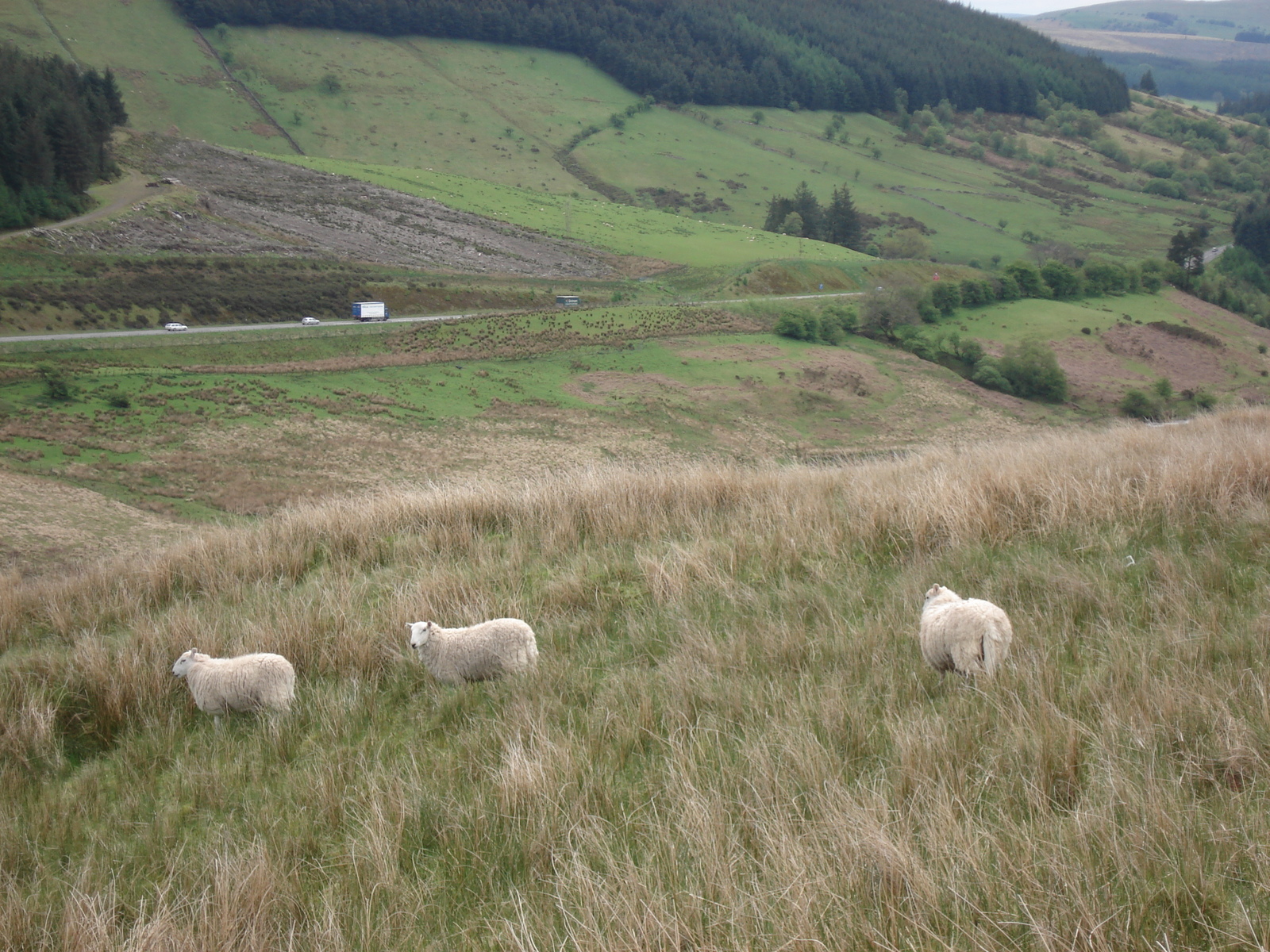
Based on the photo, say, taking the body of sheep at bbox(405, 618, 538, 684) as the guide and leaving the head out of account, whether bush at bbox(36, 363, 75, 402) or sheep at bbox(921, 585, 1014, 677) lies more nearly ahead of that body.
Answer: the bush

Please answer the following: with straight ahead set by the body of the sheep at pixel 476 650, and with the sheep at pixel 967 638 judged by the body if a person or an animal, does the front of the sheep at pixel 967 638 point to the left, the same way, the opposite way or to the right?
to the right

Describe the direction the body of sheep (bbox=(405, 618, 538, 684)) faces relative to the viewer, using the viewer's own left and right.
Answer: facing to the left of the viewer

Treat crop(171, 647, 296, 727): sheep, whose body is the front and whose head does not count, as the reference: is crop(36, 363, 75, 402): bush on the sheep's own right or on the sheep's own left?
on the sheep's own right

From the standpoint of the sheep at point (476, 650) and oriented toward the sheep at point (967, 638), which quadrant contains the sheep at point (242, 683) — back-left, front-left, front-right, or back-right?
back-right

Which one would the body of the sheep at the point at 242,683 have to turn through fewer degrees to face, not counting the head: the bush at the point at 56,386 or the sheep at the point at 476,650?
the bush

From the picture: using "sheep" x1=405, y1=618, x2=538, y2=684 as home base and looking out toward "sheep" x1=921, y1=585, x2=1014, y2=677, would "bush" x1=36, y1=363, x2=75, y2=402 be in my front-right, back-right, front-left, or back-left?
back-left

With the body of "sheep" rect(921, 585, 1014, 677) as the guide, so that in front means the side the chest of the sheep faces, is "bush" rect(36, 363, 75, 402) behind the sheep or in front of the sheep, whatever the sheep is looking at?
in front

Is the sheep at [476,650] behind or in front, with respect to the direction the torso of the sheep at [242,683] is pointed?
behind

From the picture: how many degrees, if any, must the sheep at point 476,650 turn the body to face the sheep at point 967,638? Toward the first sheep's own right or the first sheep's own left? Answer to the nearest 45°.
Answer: approximately 135° to the first sheep's own left

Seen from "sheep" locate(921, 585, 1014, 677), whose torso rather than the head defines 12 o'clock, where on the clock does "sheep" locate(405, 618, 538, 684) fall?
"sheep" locate(405, 618, 538, 684) is roughly at 10 o'clock from "sheep" locate(921, 585, 1014, 677).

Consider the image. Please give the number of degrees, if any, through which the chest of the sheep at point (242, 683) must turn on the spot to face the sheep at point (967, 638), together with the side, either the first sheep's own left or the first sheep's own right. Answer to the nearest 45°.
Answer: approximately 135° to the first sheep's own left

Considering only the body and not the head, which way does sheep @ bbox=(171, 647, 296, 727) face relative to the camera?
to the viewer's left

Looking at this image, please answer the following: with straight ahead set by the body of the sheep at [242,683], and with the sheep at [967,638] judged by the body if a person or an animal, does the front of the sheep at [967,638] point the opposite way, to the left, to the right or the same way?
to the right

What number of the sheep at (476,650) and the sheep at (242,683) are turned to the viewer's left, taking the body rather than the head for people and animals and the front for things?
2

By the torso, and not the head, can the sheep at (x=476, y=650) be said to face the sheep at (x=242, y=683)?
yes
